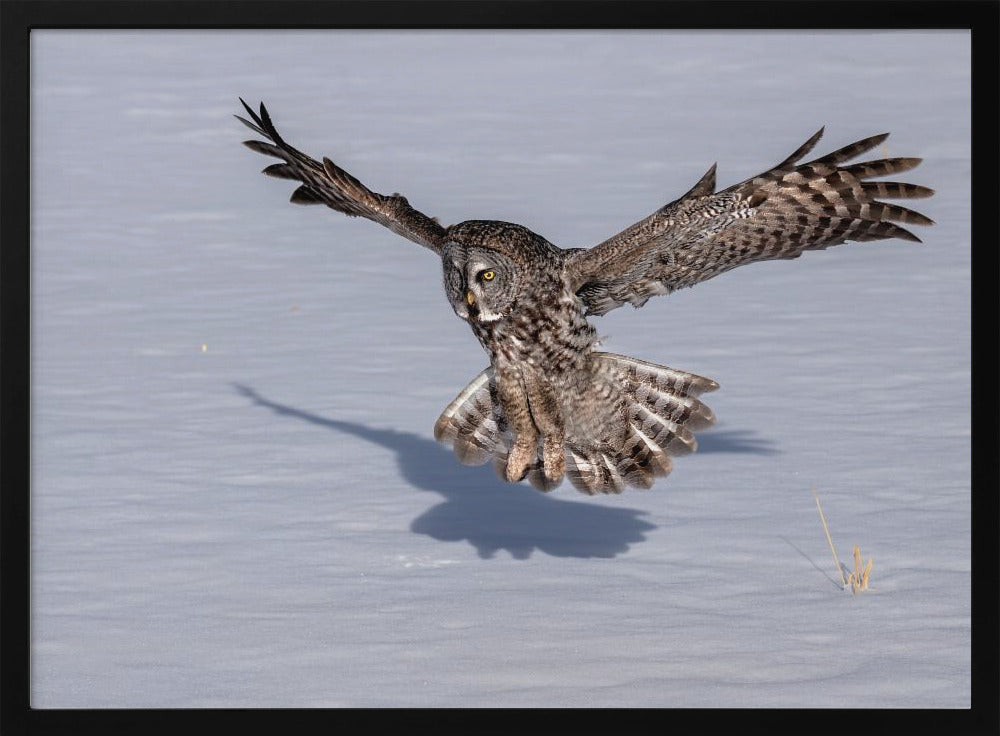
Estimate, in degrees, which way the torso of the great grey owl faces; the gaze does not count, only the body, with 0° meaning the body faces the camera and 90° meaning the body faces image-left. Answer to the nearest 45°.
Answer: approximately 45°
